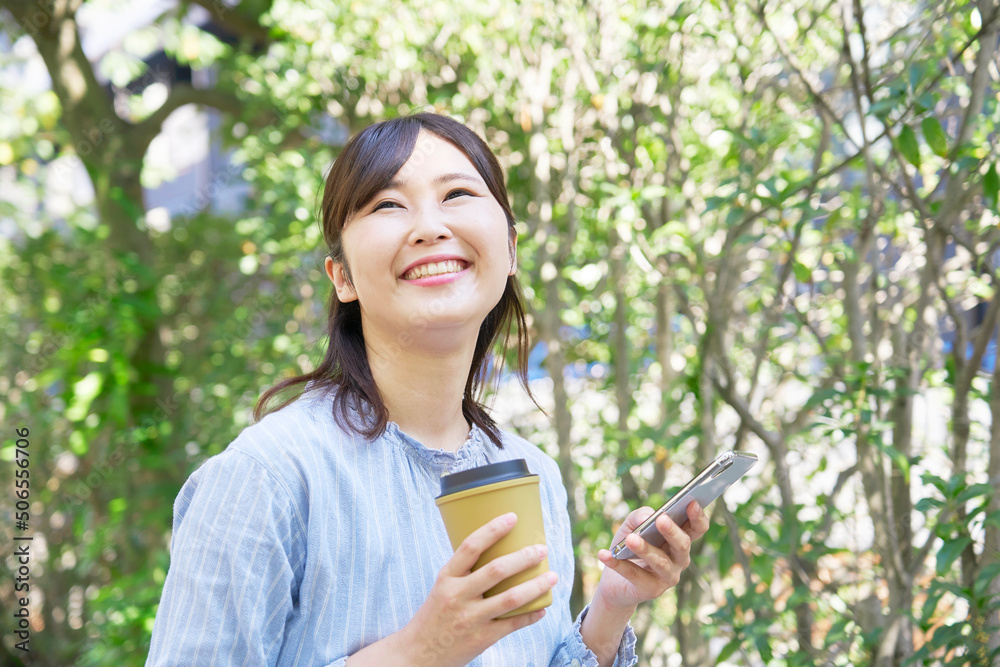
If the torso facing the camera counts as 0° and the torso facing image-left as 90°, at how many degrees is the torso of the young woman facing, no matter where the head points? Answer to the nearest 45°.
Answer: approximately 315°

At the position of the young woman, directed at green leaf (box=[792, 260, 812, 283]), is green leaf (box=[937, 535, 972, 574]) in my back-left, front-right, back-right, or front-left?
front-right

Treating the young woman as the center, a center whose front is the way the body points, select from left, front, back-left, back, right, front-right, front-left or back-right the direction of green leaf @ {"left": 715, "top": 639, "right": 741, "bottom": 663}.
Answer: left

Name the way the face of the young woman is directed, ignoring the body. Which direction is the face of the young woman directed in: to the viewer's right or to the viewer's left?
to the viewer's right

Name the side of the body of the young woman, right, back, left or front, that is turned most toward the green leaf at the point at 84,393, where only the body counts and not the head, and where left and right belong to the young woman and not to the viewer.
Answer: back

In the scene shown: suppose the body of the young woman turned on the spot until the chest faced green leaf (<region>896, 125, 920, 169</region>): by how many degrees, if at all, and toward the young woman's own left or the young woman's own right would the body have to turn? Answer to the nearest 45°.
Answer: approximately 90° to the young woman's own left

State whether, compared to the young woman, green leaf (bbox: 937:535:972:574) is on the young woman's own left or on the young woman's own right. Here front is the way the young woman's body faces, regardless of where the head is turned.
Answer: on the young woman's own left
